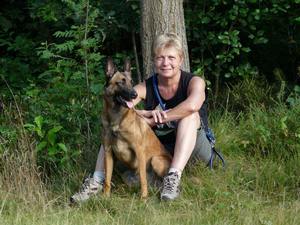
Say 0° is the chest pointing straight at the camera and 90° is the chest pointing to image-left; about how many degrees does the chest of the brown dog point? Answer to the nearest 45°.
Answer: approximately 45°
